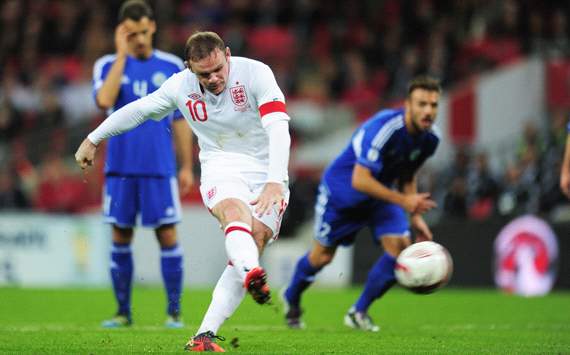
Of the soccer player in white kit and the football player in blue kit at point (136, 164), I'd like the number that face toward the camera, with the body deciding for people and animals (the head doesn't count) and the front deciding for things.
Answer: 2

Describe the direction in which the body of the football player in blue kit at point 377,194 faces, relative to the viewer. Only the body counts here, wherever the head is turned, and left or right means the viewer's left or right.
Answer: facing the viewer and to the right of the viewer

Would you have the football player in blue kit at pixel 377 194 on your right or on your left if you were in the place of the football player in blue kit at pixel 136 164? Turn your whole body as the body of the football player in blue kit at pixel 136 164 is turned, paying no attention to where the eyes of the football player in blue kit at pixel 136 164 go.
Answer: on your left

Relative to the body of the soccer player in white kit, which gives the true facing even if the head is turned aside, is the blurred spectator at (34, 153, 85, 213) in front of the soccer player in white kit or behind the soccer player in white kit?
behind

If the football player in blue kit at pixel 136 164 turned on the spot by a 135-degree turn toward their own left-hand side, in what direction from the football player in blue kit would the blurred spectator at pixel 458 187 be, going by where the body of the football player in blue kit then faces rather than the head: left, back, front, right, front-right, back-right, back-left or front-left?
front

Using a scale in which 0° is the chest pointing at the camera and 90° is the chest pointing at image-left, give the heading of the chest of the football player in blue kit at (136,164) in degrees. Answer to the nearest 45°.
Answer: approximately 0°

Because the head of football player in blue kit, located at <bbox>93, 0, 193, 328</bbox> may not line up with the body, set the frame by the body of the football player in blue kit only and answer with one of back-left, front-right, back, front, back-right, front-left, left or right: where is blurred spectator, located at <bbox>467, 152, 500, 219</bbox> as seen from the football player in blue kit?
back-left

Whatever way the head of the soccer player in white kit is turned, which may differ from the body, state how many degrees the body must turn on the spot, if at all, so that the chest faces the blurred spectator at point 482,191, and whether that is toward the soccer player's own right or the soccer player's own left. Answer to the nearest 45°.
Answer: approximately 135° to the soccer player's own left

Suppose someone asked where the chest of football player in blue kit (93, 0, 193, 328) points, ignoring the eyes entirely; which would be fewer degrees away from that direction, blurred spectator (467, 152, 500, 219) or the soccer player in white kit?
the soccer player in white kit
